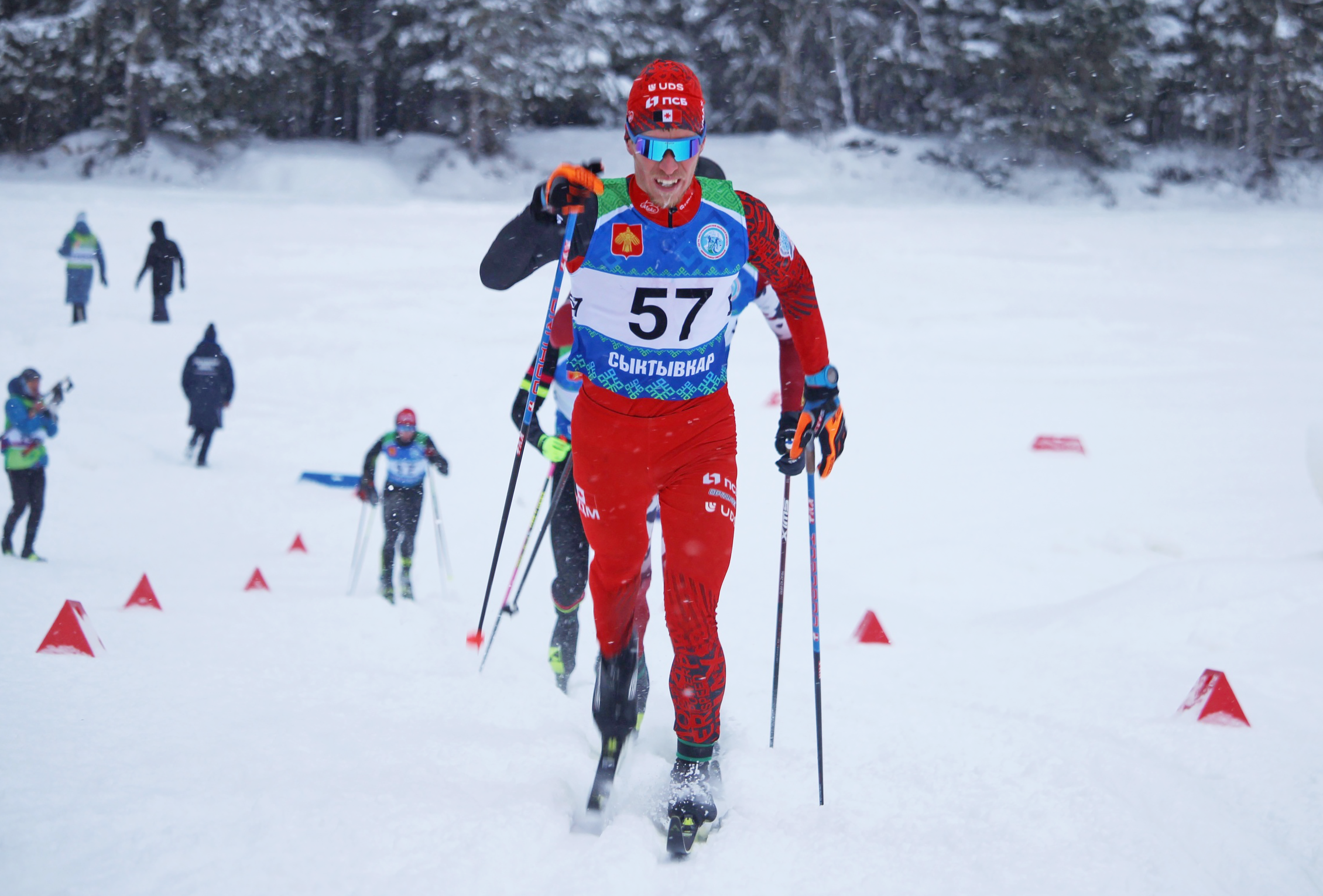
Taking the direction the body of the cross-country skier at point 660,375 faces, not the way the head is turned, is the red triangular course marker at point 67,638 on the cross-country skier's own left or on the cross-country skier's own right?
on the cross-country skier's own right

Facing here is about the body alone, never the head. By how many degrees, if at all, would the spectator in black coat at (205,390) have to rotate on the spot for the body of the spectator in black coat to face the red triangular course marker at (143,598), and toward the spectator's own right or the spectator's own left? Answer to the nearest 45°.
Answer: approximately 180°

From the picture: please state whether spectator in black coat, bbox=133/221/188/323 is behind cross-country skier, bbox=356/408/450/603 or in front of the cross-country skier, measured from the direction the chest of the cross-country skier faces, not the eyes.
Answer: behind

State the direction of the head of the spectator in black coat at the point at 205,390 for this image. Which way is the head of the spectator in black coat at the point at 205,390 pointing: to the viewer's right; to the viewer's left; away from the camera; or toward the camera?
away from the camera

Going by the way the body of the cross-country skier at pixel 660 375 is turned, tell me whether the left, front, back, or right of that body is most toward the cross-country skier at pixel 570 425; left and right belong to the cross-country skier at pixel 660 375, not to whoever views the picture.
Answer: back

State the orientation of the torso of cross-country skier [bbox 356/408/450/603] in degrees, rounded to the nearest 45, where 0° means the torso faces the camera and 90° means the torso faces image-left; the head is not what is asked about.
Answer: approximately 0°

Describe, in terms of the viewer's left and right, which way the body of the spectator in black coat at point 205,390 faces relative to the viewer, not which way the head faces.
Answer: facing away from the viewer
